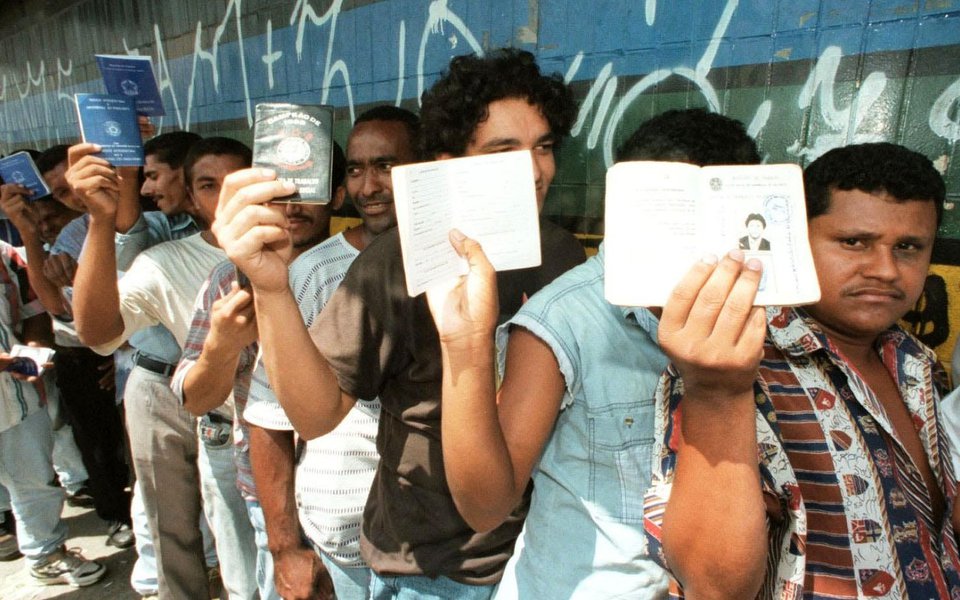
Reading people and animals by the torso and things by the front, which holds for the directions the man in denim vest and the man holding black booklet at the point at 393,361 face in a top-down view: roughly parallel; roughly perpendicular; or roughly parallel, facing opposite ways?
roughly parallel

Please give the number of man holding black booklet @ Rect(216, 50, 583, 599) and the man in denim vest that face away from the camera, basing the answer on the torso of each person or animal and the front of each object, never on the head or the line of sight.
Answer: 0

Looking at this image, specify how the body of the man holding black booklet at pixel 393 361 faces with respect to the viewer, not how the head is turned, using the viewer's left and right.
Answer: facing the viewer and to the right of the viewer

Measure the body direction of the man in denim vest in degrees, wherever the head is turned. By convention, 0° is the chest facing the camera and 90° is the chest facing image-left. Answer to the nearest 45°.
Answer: approximately 315°

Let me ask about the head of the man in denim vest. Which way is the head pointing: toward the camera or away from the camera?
toward the camera
